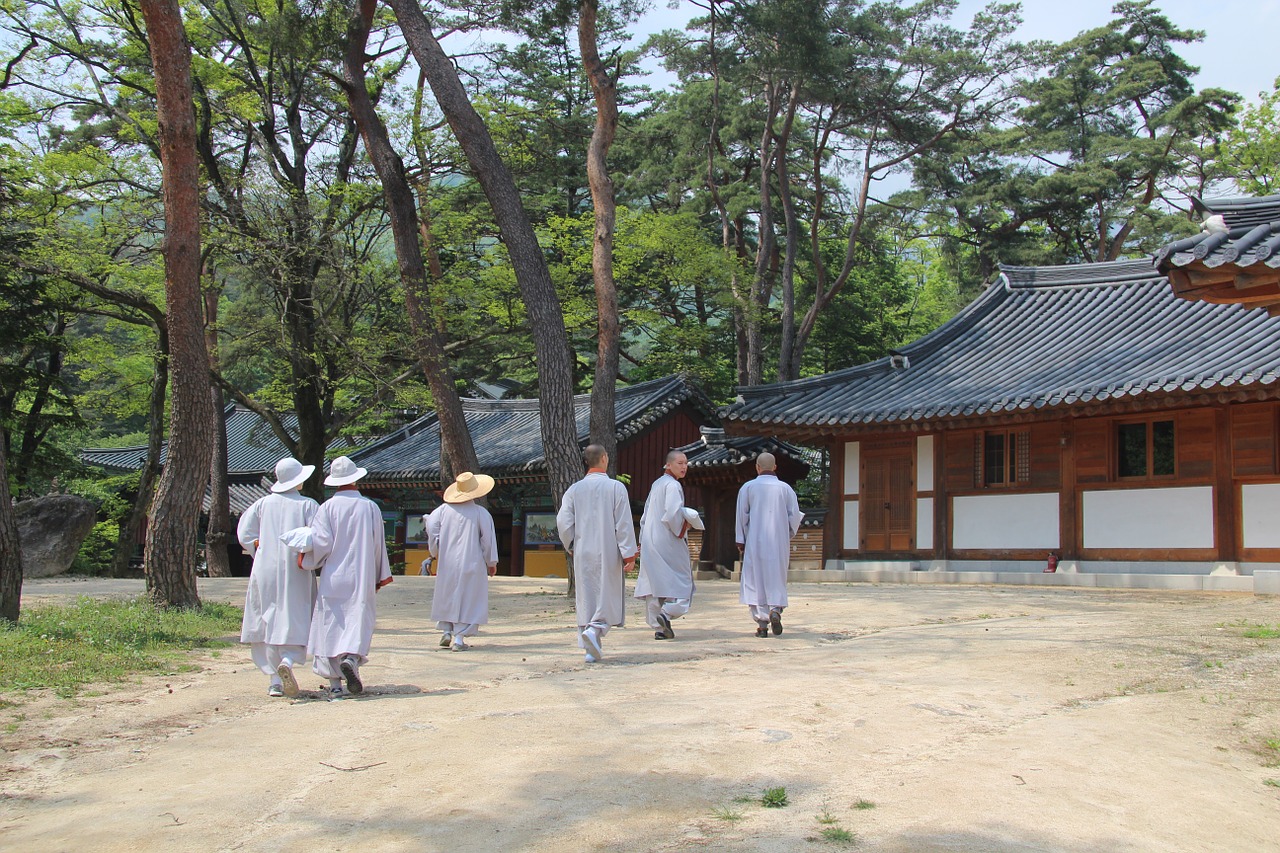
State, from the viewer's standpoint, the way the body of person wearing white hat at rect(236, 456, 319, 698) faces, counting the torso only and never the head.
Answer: away from the camera

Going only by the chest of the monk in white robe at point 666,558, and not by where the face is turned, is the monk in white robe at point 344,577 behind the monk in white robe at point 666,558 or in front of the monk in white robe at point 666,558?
behind

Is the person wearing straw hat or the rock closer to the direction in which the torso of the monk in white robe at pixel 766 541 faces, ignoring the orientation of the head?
the rock

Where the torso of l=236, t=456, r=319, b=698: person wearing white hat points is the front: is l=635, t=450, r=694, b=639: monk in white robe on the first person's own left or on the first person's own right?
on the first person's own right

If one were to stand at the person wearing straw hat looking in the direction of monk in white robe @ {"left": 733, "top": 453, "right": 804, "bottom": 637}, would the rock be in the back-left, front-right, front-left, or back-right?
back-left

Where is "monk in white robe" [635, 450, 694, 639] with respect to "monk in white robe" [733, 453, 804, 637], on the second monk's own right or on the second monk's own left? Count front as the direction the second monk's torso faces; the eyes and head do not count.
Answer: on the second monk's own left

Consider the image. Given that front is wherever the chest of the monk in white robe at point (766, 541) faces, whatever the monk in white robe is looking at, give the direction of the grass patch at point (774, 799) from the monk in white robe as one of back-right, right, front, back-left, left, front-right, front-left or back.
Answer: back

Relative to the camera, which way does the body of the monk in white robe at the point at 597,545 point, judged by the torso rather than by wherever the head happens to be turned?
away from the camera

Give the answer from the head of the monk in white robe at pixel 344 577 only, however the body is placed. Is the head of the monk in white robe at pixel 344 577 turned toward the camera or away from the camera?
away from the camera

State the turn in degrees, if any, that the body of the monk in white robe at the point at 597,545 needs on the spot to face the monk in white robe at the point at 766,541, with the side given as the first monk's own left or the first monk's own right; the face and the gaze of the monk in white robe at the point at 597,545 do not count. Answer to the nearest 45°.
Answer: approximately 45° to the first monk's own right

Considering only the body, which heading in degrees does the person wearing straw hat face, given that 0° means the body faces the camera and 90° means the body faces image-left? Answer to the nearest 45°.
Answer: approximately 180°

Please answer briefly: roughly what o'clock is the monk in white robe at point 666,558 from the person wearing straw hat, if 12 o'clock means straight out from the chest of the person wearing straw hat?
The monk in white robe is roughly at 3 o'clock from the person wearing straw hat.

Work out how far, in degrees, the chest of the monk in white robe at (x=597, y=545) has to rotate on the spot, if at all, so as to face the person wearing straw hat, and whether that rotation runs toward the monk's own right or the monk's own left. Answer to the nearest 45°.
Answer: approximately 45° to the monk's own left

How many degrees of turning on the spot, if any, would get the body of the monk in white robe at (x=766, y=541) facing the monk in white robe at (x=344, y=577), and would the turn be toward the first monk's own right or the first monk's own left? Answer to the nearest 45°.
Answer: approximately 135° to the first monk's own left

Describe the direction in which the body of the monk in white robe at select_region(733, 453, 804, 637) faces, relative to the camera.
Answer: away from the camera
